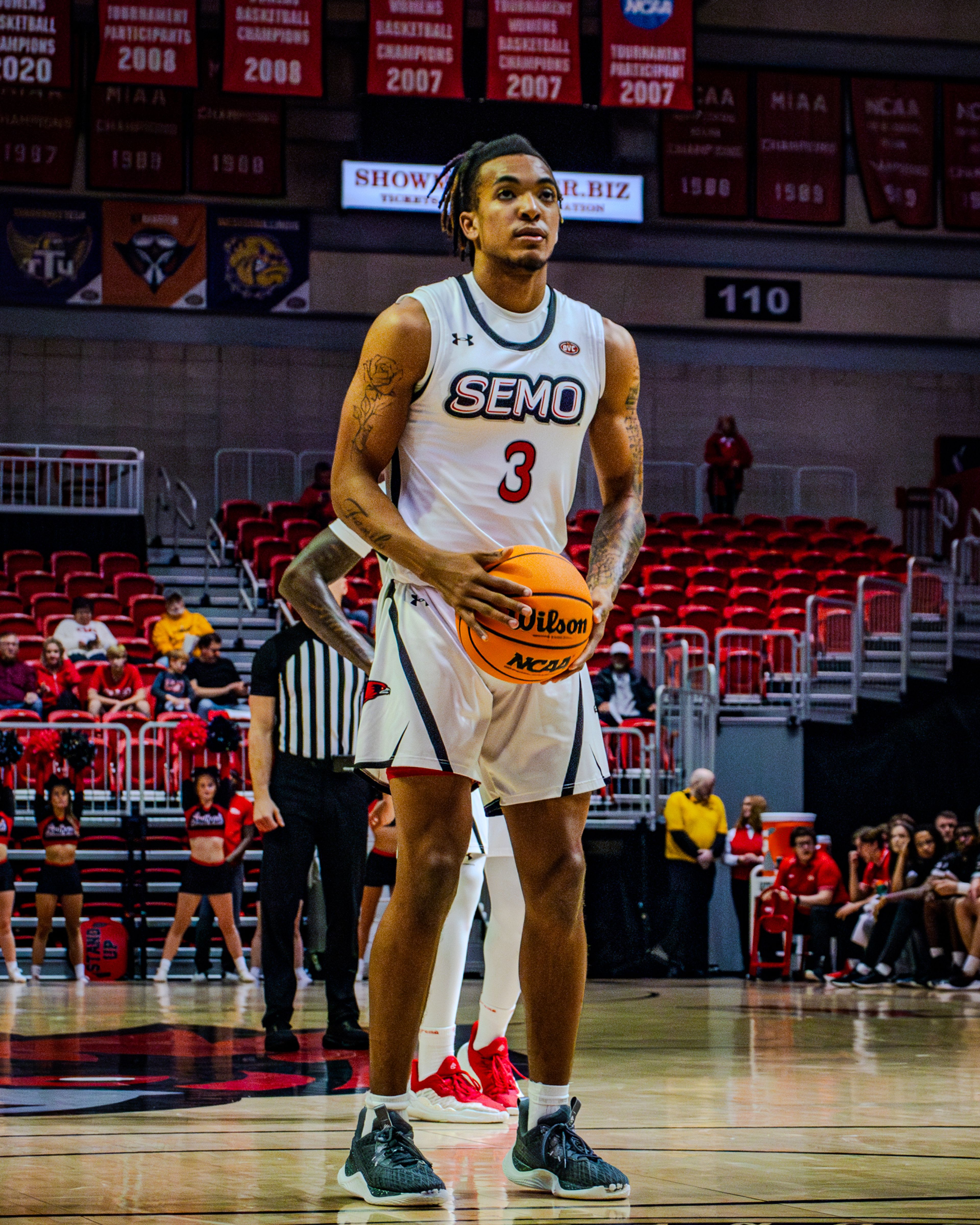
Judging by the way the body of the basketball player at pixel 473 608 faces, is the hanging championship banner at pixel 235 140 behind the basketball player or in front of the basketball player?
behind

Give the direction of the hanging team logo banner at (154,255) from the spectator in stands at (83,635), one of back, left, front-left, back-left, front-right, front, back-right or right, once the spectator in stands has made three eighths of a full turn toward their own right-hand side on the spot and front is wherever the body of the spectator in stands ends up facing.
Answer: front-right

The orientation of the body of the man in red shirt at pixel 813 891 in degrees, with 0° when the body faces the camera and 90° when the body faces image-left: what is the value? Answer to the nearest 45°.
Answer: approximately 45°

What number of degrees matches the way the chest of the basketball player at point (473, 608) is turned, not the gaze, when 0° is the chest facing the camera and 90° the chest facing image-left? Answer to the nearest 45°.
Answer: approximately 315°

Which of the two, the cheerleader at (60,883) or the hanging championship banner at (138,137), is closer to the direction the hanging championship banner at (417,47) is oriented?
the cheerleader

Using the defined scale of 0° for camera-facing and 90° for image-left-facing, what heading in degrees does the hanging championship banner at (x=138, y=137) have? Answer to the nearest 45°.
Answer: approximately 0°

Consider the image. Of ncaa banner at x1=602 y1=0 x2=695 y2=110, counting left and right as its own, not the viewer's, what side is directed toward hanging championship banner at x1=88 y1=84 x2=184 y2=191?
right
